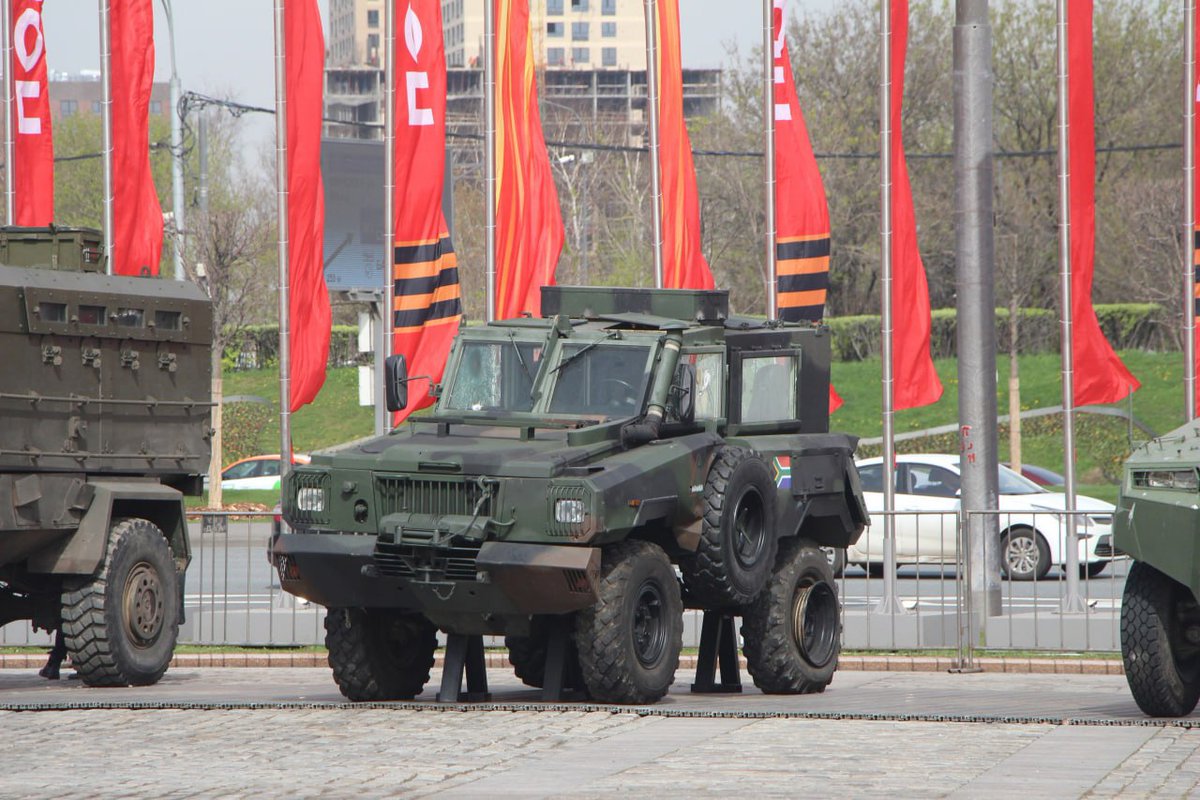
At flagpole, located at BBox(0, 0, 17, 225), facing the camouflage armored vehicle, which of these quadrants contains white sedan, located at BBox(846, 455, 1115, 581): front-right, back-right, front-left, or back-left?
front-left

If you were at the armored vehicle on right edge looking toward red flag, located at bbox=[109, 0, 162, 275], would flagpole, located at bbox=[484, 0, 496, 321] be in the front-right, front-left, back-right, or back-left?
front-right

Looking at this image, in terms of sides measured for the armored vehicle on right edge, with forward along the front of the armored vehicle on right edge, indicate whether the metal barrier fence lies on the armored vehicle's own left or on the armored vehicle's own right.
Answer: on the armored vehicle's own right

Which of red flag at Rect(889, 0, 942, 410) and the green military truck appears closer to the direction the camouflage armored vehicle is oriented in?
the green military truck

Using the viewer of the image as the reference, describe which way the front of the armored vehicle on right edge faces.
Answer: facing the viewer and to the left of the viewer

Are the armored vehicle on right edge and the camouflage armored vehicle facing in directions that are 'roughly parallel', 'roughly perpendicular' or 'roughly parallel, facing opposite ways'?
roughly parallel

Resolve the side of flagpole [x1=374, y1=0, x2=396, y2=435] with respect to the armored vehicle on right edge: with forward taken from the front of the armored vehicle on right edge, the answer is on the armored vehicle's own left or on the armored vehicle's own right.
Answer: on the armored vehicle's own right

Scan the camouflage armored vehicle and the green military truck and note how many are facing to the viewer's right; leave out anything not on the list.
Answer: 0

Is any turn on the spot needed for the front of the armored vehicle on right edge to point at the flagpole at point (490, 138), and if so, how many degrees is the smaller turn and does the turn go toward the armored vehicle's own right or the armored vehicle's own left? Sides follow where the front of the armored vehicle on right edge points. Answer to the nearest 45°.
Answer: approximately 90° to the armored vehicle's own right

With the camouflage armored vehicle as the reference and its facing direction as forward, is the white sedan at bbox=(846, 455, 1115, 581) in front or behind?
behind

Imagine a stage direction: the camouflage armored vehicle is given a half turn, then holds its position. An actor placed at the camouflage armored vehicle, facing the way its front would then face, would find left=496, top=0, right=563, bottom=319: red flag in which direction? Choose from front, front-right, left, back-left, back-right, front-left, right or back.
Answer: front-left

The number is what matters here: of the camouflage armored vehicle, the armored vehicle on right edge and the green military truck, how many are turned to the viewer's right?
0
